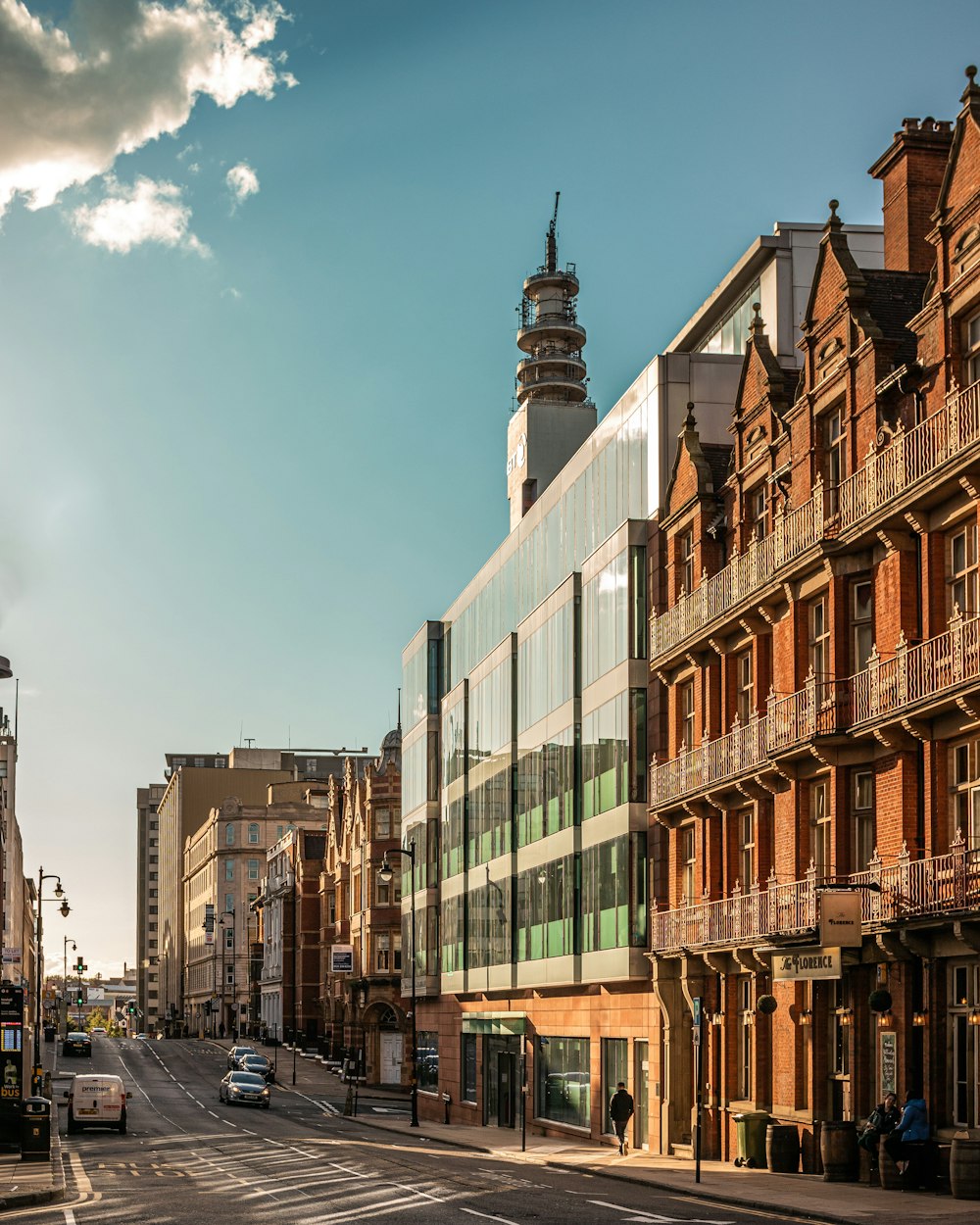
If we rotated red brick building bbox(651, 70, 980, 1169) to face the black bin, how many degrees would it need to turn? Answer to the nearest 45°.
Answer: approximately 45° to its right

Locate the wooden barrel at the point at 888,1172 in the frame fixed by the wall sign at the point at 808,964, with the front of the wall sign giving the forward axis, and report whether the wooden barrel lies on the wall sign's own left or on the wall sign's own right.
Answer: on the wall sign's own left

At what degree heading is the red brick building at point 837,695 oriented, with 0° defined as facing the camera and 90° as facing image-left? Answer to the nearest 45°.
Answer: approximately 45°

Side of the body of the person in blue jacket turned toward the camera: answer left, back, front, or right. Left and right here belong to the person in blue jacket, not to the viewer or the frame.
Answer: left

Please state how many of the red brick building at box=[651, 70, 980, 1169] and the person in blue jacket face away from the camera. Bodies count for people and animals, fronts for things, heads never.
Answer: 0

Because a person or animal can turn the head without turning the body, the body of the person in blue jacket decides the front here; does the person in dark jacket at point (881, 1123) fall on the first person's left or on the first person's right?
on the first person's right

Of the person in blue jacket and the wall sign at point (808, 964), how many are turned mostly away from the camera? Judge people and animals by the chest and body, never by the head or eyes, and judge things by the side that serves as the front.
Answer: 0

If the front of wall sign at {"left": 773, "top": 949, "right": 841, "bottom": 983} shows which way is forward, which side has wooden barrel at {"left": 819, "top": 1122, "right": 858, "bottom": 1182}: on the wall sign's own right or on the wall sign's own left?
on the wall sign's own left
